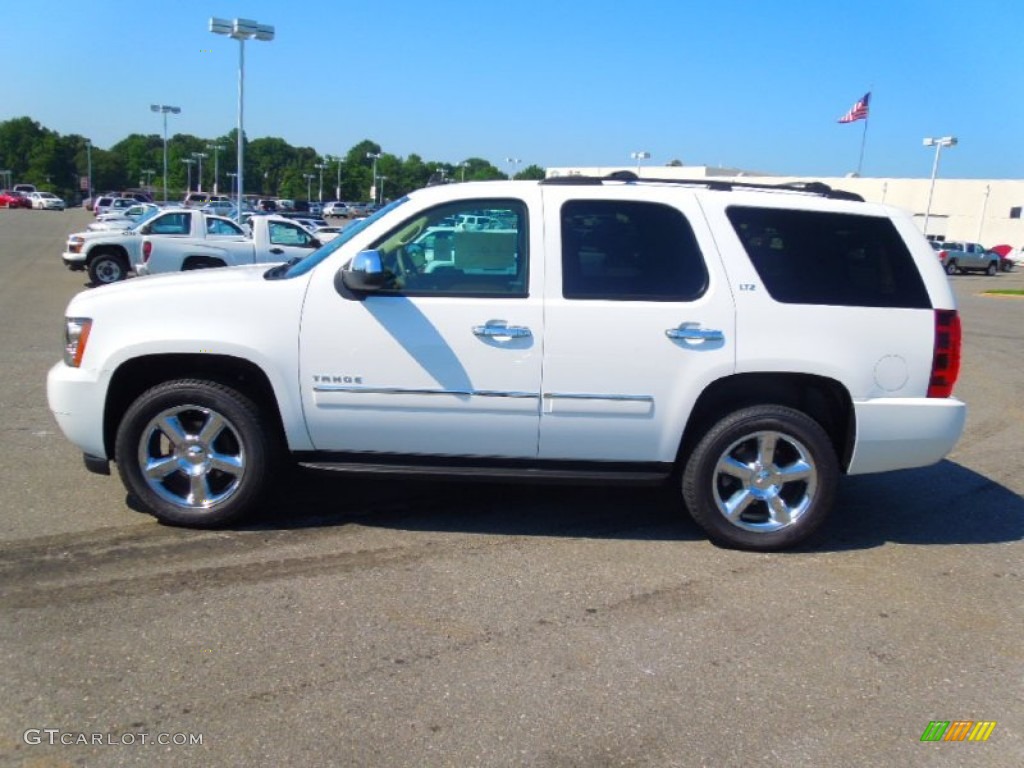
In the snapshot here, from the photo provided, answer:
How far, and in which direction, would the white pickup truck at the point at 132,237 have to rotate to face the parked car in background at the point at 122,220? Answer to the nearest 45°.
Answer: approximately 90° to its right

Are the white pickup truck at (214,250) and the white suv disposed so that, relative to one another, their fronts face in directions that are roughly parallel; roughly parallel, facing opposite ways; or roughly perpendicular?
roughly parallel, facing opposite ways

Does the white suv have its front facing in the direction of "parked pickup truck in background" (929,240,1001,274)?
no

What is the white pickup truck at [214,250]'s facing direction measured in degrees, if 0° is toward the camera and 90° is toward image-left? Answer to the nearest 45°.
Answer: approximately 270°

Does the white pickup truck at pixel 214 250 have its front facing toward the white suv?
no

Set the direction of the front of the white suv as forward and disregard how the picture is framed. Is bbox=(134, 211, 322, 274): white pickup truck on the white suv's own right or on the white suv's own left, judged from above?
on the white suv's own right

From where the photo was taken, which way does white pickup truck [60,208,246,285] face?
to the viewer's left

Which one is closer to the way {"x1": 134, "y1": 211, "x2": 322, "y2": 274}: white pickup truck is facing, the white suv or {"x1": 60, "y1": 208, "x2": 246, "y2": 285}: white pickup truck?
the white suv

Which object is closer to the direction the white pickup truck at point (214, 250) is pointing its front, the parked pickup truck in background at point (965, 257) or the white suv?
the parked pickup truck in background

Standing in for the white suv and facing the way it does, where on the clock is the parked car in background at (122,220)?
The parked car in background is roughly at 2 o'clock from the white suv.

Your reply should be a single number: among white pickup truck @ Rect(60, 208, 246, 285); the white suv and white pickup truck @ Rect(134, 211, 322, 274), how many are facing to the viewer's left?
2

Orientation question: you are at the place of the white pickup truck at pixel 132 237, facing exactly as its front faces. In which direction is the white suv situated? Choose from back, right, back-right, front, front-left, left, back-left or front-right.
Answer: left

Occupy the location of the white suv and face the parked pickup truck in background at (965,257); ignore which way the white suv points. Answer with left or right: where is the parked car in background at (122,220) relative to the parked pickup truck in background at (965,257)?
left

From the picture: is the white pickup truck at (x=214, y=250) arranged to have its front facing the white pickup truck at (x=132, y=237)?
no

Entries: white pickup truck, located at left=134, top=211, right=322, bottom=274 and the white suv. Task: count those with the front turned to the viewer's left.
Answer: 1

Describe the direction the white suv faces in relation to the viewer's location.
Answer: facing to the left of the viewer

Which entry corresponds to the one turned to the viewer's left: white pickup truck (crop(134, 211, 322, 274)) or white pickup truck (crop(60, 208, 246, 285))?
white pickup truck (crop(60, 208, 246, 285))
